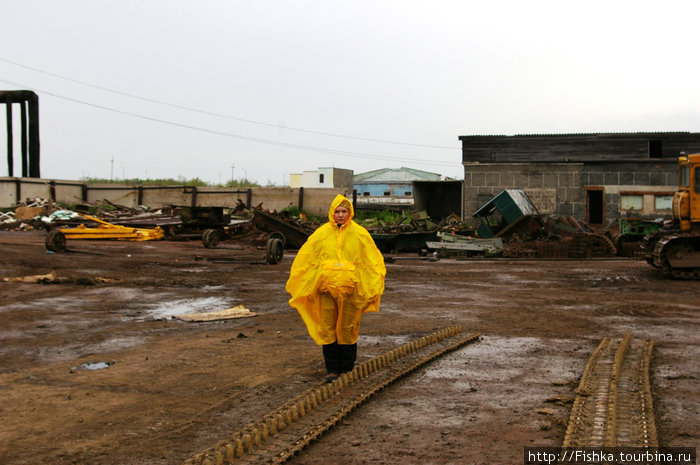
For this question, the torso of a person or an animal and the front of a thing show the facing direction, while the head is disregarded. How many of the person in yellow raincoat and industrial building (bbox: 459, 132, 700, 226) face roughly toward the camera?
2

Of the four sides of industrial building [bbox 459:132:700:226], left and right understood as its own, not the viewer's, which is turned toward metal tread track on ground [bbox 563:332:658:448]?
front

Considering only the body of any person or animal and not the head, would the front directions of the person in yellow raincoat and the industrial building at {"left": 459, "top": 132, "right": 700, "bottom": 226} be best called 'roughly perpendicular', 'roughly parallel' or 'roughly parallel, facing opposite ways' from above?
roughly parallel

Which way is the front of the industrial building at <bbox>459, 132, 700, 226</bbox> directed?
toward the camera

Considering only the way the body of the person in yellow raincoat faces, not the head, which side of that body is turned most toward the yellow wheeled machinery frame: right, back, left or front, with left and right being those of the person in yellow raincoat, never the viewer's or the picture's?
back

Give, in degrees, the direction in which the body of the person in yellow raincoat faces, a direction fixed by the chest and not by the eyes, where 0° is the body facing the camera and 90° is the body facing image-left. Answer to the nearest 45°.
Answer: approximately 0°

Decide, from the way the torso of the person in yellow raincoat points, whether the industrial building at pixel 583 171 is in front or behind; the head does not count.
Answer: behind

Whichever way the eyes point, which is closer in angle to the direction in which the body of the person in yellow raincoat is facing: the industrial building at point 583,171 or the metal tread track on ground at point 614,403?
the metal tread track on ground

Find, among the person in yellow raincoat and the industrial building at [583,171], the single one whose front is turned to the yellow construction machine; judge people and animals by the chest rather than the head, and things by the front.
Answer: the industrial building

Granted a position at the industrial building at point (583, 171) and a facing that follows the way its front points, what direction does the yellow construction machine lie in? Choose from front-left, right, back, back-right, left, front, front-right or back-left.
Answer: front

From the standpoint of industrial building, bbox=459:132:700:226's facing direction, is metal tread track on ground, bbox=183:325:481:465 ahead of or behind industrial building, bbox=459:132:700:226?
ahead

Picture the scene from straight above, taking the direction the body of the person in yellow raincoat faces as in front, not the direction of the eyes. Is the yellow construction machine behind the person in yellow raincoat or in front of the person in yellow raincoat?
behind

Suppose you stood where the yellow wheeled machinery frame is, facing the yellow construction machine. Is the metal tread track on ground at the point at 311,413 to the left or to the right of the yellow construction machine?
right

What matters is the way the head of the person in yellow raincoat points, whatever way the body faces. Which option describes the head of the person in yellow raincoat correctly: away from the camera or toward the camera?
toward the camera
